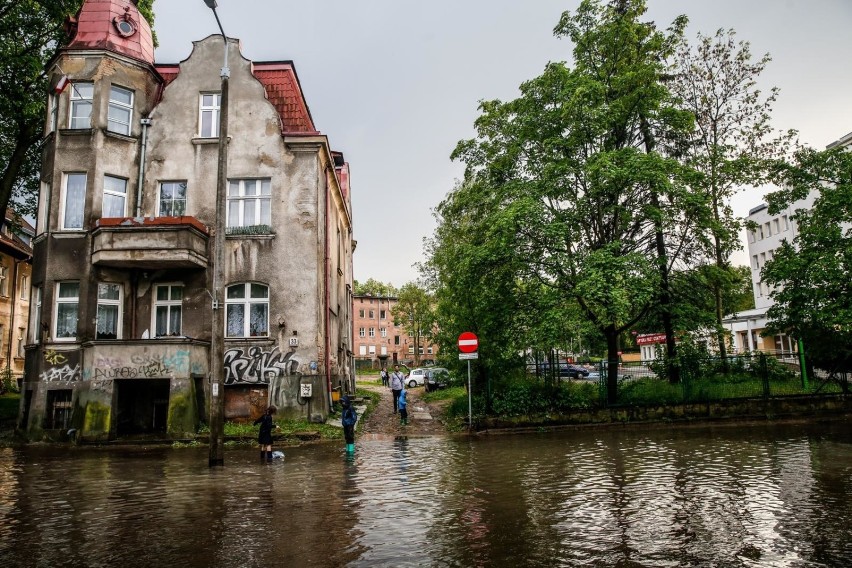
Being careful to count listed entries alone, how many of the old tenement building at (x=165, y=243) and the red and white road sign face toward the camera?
2

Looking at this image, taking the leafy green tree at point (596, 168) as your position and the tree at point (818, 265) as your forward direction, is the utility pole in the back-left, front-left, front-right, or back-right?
back-right

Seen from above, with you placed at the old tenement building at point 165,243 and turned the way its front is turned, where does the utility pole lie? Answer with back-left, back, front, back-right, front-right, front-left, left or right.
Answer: front

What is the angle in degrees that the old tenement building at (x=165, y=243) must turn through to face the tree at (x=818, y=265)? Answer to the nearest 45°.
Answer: approximately 45° to its left

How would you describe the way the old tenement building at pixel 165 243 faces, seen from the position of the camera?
facing the viewer

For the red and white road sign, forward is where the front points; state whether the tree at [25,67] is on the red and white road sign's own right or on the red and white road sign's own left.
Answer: on the red and white road sign's own right

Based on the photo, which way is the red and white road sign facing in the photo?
toward the camera

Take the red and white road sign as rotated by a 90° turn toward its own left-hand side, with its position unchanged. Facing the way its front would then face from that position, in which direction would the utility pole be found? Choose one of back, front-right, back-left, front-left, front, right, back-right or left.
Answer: back-right

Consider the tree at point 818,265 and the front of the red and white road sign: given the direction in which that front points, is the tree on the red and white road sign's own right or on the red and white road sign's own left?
on the red and white road sign's own left

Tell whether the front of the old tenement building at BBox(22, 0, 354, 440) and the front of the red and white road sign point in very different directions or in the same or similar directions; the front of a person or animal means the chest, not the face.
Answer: same or similar directions

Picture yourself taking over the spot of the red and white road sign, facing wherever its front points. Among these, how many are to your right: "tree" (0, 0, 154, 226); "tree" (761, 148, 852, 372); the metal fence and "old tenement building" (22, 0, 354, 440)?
2

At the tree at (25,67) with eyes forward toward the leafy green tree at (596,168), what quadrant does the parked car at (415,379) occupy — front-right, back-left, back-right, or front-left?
front-left

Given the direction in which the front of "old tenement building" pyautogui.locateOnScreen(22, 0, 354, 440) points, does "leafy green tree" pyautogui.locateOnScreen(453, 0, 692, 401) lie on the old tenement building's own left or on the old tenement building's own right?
on the old tenement building's own left

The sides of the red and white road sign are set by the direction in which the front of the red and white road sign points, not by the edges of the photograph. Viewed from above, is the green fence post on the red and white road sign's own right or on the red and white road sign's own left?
on the red and white road sign's own left

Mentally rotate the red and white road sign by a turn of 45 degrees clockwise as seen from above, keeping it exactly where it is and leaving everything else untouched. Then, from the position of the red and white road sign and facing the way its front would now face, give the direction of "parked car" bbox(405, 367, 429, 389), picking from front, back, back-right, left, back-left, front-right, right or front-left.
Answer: back-right

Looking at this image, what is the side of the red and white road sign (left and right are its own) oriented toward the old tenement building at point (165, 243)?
right

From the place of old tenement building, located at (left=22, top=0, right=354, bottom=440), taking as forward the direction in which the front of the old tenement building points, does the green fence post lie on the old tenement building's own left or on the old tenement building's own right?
on the old tenement building's own left

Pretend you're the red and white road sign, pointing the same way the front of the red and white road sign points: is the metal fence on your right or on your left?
on your left
